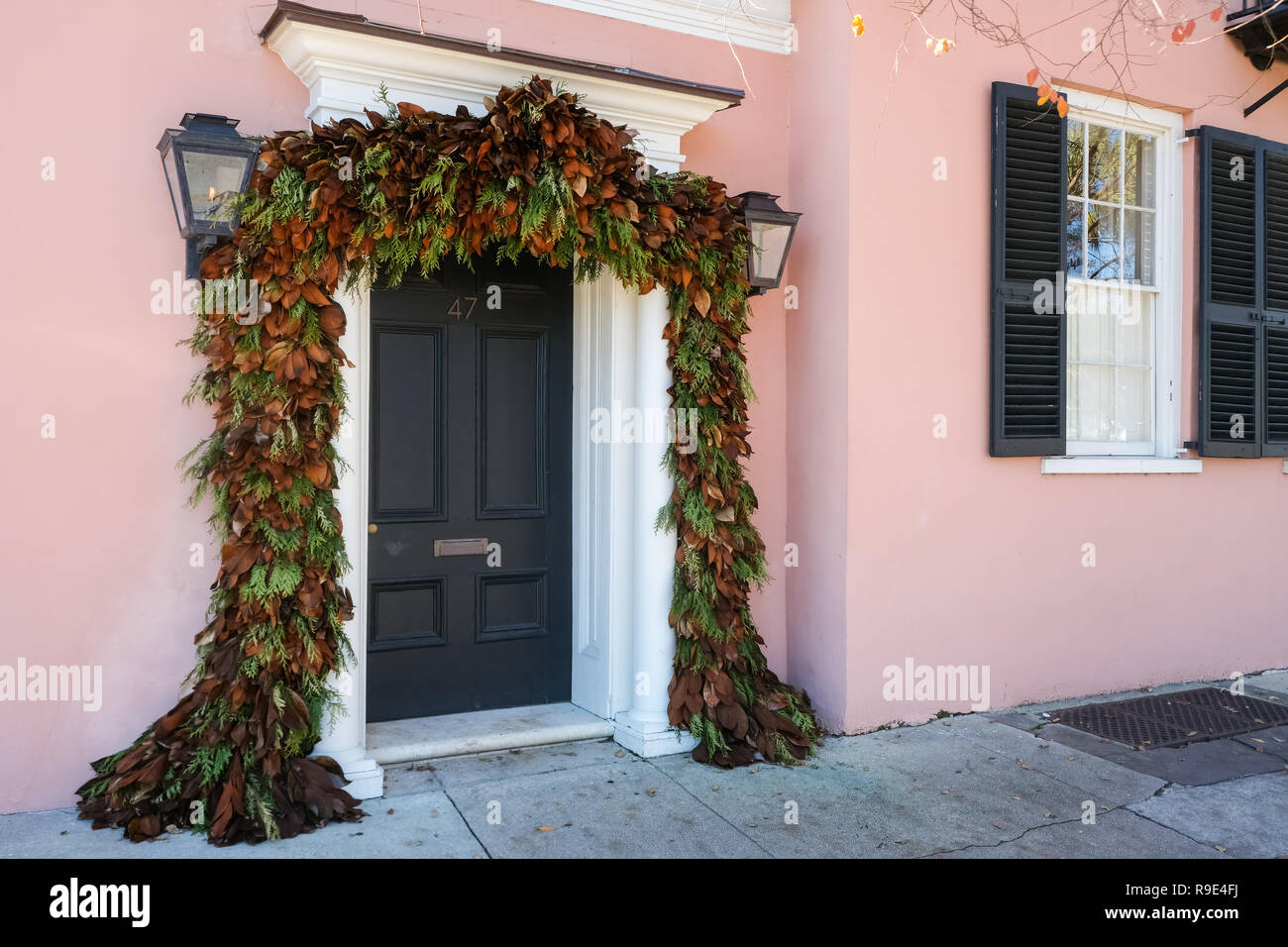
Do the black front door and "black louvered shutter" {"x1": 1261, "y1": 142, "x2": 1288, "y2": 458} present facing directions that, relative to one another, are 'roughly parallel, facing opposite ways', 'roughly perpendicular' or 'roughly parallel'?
roughly parallel

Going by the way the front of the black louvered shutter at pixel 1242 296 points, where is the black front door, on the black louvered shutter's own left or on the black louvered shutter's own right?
on the black louvered shutter's own right

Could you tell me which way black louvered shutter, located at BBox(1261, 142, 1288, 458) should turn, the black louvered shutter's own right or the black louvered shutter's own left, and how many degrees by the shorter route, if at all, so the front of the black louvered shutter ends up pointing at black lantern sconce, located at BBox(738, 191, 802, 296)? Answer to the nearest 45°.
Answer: approximately 90° to the black louvered shutter's own right

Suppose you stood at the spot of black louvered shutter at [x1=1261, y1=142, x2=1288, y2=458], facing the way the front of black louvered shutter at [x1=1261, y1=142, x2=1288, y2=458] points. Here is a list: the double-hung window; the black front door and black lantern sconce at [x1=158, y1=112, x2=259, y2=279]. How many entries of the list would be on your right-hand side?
3

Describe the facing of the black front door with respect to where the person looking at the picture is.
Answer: facing the viewer

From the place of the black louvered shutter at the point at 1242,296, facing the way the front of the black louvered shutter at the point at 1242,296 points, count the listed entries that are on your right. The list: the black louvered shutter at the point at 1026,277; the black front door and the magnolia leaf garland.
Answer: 3

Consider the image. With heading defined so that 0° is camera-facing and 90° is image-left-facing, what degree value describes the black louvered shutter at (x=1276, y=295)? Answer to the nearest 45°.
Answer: approximately 315°

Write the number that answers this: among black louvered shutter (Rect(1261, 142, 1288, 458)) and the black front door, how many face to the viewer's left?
0

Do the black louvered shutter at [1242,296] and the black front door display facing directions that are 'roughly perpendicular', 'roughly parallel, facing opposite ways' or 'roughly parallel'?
roughly parallel

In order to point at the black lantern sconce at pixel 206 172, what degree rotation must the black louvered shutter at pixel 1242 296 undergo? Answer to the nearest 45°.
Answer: approximately 90° to its right

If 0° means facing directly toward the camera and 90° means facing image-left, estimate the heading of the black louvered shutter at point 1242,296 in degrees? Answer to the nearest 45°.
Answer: approximately 315°

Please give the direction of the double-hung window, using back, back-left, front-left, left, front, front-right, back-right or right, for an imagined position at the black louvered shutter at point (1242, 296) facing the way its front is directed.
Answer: right

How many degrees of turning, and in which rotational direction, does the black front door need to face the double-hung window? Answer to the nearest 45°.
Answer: approximately 90° to its left

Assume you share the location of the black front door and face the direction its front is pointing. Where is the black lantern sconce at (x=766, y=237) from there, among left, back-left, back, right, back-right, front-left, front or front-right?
left

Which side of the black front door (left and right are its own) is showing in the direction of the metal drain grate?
left

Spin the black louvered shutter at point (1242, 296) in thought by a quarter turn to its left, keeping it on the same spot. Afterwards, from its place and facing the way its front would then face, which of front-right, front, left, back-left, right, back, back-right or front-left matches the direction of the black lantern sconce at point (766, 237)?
back

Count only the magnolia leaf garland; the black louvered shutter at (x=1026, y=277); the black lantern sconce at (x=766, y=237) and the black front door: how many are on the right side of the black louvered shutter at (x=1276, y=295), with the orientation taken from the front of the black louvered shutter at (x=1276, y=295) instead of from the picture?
4
